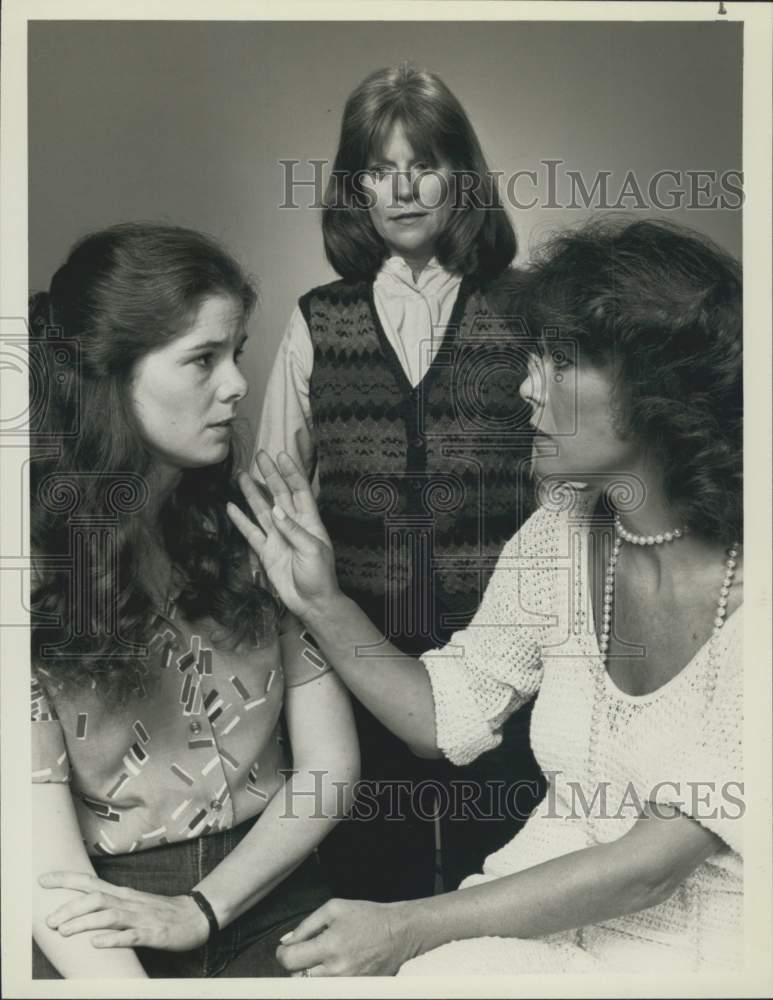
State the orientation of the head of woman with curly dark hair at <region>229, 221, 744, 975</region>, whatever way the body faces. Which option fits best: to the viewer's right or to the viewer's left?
to the viewer's left

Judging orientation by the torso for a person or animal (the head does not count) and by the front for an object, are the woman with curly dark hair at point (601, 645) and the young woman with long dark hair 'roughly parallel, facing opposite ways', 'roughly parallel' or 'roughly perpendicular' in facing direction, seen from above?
roughly perpendicular

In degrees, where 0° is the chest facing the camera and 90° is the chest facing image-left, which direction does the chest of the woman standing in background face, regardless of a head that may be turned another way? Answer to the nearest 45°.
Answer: approximately 0°

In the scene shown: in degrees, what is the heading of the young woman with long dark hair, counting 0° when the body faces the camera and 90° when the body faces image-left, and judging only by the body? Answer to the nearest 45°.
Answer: approximately 315°

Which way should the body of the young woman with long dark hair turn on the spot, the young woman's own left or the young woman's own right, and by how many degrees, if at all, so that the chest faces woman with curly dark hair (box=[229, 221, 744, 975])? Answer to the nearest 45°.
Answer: approximately 45° to the young woman's own left

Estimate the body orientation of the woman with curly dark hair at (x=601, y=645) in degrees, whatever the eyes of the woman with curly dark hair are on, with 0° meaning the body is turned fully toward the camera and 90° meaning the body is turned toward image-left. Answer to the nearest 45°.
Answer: approximately 45°
